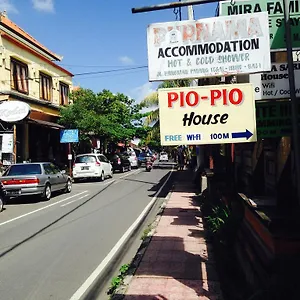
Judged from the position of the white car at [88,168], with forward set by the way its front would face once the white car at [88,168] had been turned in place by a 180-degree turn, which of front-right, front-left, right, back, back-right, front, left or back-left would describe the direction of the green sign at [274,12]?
front-left

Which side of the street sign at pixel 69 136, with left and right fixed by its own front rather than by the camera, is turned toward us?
front

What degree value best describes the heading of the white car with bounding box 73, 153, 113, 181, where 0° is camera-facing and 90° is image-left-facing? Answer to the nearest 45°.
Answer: approximately 225°

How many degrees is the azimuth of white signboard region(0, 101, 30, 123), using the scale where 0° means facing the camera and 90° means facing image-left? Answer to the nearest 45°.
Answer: approximately 0°

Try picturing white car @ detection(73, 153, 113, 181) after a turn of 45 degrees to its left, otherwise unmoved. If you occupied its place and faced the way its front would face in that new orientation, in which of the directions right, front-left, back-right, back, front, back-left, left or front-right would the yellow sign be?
back

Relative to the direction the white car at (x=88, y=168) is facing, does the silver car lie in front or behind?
behind

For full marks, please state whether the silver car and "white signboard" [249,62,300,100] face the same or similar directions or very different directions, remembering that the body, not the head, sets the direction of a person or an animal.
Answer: very different directions

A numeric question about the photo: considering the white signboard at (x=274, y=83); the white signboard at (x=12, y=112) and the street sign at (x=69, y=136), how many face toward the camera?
3

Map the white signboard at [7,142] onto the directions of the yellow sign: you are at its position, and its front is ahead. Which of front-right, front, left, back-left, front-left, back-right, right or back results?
back-right

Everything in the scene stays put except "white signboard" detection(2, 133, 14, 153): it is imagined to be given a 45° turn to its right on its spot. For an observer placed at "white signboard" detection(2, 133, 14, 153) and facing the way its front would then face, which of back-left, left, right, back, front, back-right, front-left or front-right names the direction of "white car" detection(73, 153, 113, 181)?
back

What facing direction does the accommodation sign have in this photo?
toward the camera

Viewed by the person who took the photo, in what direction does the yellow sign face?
facing the viewer
